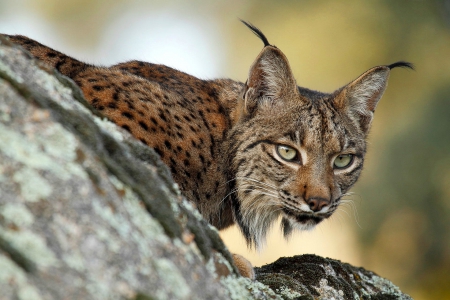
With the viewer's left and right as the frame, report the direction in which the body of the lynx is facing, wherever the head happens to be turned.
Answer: facing the viewer and to the right of the viewer
